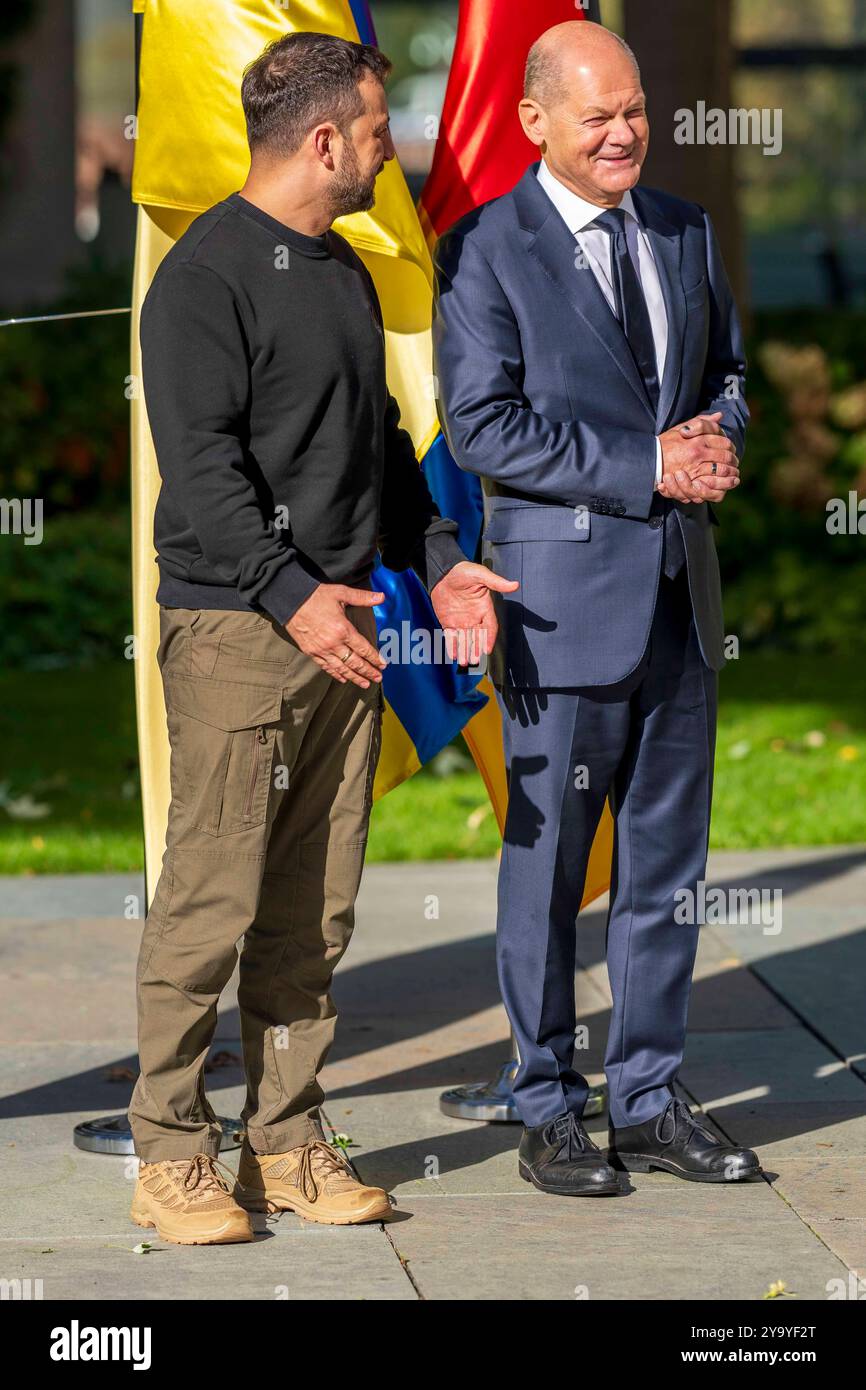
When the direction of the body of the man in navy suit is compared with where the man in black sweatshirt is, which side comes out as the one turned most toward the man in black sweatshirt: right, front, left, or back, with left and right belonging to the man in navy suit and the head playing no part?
right

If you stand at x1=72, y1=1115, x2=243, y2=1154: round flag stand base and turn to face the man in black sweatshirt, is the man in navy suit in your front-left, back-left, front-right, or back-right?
front-left

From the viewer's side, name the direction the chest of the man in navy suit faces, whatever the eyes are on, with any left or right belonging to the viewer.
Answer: facing the viewer and to the right of the viewer

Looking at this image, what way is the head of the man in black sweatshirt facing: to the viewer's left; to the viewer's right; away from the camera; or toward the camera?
to the viewer's right

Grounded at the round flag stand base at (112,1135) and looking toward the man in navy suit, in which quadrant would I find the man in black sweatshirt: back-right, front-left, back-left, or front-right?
front-right
